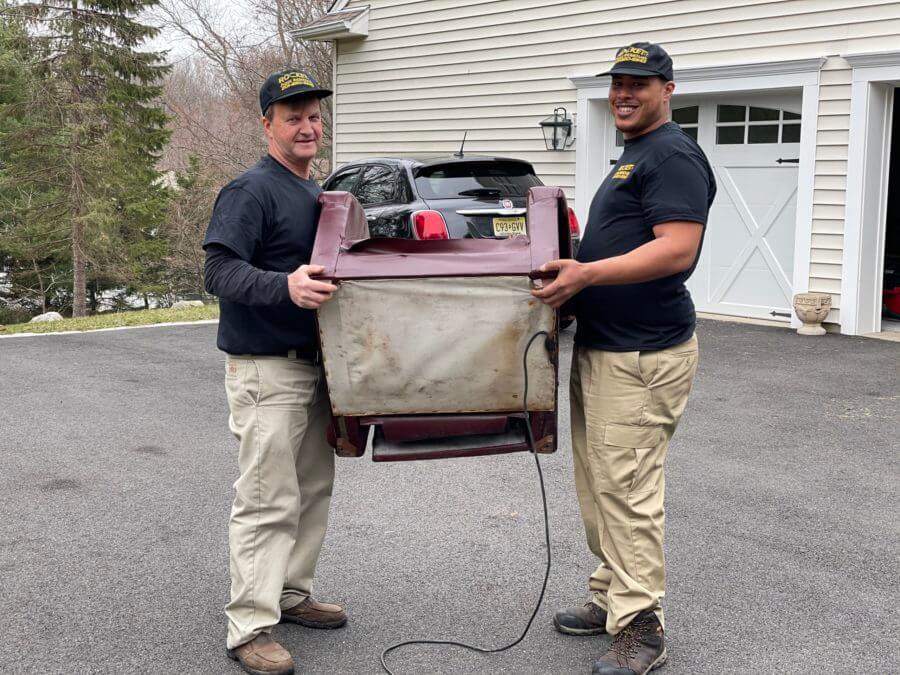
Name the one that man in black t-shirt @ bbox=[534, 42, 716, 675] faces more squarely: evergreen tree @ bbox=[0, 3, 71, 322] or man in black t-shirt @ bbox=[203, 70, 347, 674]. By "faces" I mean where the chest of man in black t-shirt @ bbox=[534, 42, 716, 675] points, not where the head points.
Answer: the man in black t-shirt

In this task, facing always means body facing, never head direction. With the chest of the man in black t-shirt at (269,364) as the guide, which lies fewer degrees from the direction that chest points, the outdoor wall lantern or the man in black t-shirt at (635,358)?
the man in black t-shirt

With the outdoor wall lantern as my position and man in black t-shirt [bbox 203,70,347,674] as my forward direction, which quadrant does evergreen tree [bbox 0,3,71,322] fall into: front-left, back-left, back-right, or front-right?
back-right

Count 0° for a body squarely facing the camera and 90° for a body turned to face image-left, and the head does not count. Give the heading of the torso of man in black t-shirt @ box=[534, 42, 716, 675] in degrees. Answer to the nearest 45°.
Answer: approximately 45°

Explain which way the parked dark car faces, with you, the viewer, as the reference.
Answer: facing away from the viewer and to the left of the viewer

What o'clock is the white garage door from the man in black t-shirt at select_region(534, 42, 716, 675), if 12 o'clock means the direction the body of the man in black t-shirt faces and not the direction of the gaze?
The white garage door is roughly at 5 o'clock from the man in black t-shirt.

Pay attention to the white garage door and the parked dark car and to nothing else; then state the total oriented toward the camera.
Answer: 1

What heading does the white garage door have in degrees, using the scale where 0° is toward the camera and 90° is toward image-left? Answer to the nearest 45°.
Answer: approximately 0°

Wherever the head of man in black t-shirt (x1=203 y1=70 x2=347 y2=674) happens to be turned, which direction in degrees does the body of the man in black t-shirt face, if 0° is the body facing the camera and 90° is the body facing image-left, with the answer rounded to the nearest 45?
approximately 315°
